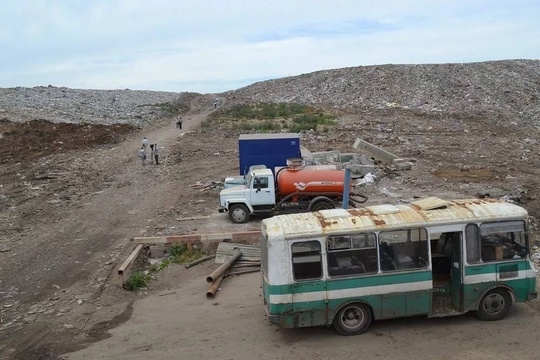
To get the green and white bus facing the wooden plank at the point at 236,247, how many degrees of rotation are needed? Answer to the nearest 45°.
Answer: approximately 135° to its left

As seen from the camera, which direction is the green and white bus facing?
to the viewer's right

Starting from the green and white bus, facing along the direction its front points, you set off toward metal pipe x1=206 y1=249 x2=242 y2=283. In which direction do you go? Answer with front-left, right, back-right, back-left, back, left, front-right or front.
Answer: back-left

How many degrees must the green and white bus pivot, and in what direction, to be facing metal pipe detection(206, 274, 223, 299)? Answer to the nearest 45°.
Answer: approximately 135° to its left

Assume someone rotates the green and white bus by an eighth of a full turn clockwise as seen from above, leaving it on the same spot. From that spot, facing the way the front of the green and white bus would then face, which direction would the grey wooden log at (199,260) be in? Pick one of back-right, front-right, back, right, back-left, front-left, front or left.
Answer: back

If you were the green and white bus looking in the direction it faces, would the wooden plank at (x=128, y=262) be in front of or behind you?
behind

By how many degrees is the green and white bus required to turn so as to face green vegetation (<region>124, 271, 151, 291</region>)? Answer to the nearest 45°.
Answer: approximately 180°

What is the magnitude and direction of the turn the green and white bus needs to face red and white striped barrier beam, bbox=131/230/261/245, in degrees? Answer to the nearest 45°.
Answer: approximately 135° to its left
